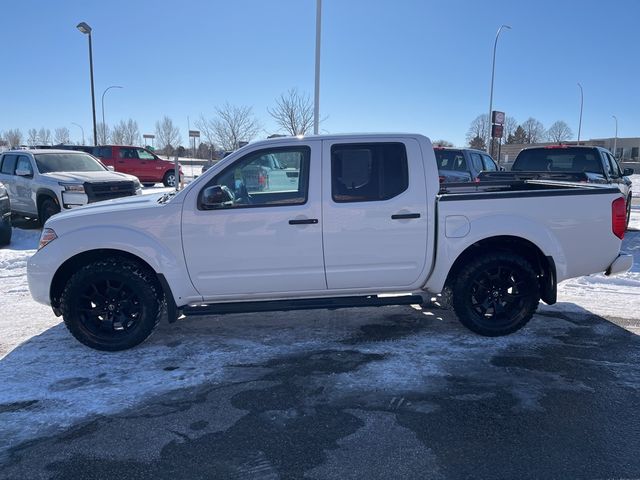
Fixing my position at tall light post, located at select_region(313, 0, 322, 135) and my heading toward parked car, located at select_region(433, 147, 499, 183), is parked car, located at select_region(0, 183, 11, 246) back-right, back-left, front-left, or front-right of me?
back-right

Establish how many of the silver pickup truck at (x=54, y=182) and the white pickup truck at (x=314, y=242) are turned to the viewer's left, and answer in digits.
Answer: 1

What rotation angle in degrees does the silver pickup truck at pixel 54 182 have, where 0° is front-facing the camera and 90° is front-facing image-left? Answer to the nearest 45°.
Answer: approximately 315°

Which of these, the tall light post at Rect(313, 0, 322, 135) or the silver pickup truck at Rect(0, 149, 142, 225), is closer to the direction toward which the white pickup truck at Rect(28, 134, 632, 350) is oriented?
the silver pickup truck

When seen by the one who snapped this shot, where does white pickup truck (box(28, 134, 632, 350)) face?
facing to the left of the viewer

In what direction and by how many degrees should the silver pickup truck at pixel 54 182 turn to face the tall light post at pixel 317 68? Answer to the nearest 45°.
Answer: approximately 45° to its left

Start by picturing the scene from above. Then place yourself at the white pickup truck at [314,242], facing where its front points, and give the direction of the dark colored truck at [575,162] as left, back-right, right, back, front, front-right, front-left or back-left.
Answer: back-right
